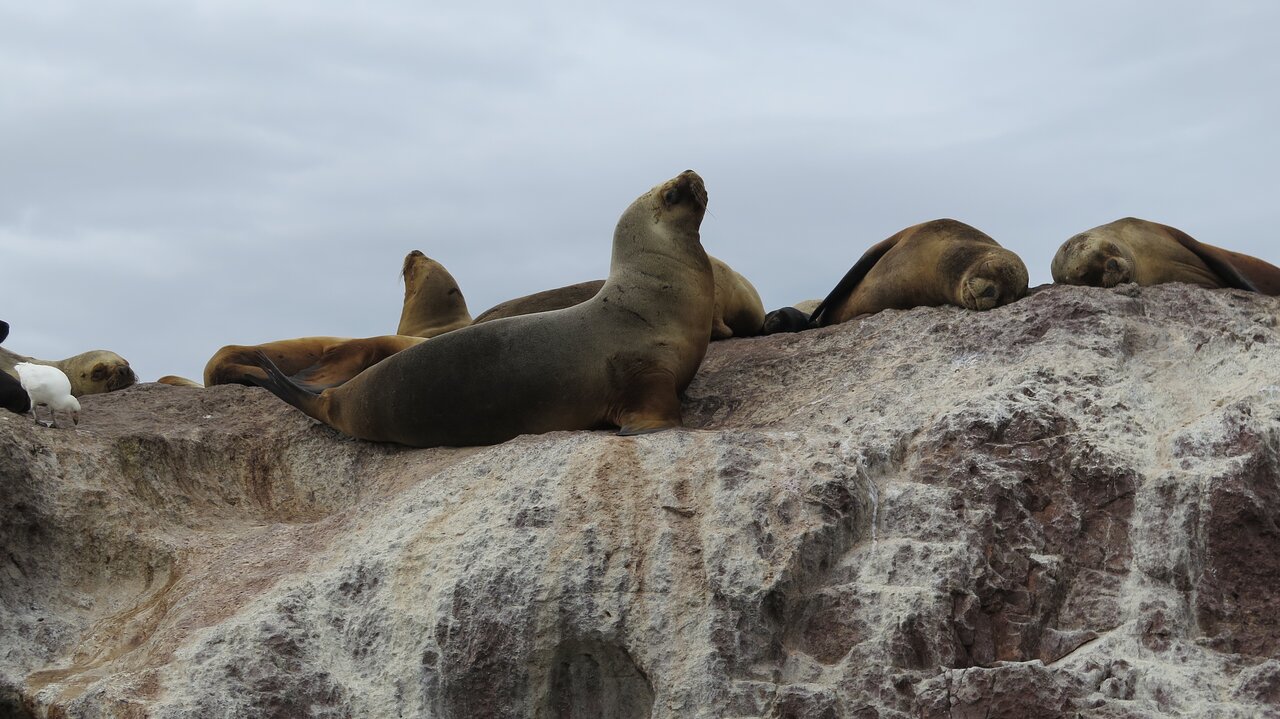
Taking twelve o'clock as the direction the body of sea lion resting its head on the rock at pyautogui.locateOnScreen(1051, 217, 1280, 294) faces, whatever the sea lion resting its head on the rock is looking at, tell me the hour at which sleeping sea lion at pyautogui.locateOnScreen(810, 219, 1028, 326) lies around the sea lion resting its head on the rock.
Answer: The sleeping sea lion is roughly at 1 o'clock from the sea lion resting its head on the rock.

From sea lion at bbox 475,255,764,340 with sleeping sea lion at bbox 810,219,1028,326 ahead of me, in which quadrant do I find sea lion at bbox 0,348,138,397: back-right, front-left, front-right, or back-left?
back-right

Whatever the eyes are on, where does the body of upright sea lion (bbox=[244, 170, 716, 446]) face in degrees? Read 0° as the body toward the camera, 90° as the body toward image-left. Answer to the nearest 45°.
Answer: approximately 270°

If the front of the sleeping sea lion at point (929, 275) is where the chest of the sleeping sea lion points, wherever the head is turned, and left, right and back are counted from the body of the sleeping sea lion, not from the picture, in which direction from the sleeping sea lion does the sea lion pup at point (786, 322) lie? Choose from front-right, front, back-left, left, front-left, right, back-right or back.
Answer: back

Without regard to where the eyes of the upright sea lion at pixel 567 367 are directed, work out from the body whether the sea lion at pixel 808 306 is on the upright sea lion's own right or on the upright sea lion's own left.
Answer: on the upright sea lion's own left

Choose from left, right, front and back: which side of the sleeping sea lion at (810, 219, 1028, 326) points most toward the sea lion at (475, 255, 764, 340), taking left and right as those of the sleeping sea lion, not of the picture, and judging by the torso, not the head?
back

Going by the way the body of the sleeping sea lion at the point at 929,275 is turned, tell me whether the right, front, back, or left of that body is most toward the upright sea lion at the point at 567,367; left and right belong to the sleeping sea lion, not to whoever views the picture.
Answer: right

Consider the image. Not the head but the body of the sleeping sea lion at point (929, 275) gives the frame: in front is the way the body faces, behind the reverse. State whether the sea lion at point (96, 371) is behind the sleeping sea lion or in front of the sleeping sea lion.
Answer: behind

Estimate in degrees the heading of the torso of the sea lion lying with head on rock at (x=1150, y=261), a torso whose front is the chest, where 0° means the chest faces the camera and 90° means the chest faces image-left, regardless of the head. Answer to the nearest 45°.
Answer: approximately 45°

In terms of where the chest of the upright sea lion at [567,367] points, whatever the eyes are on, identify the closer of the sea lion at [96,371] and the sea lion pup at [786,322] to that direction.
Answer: the sea lion pup
